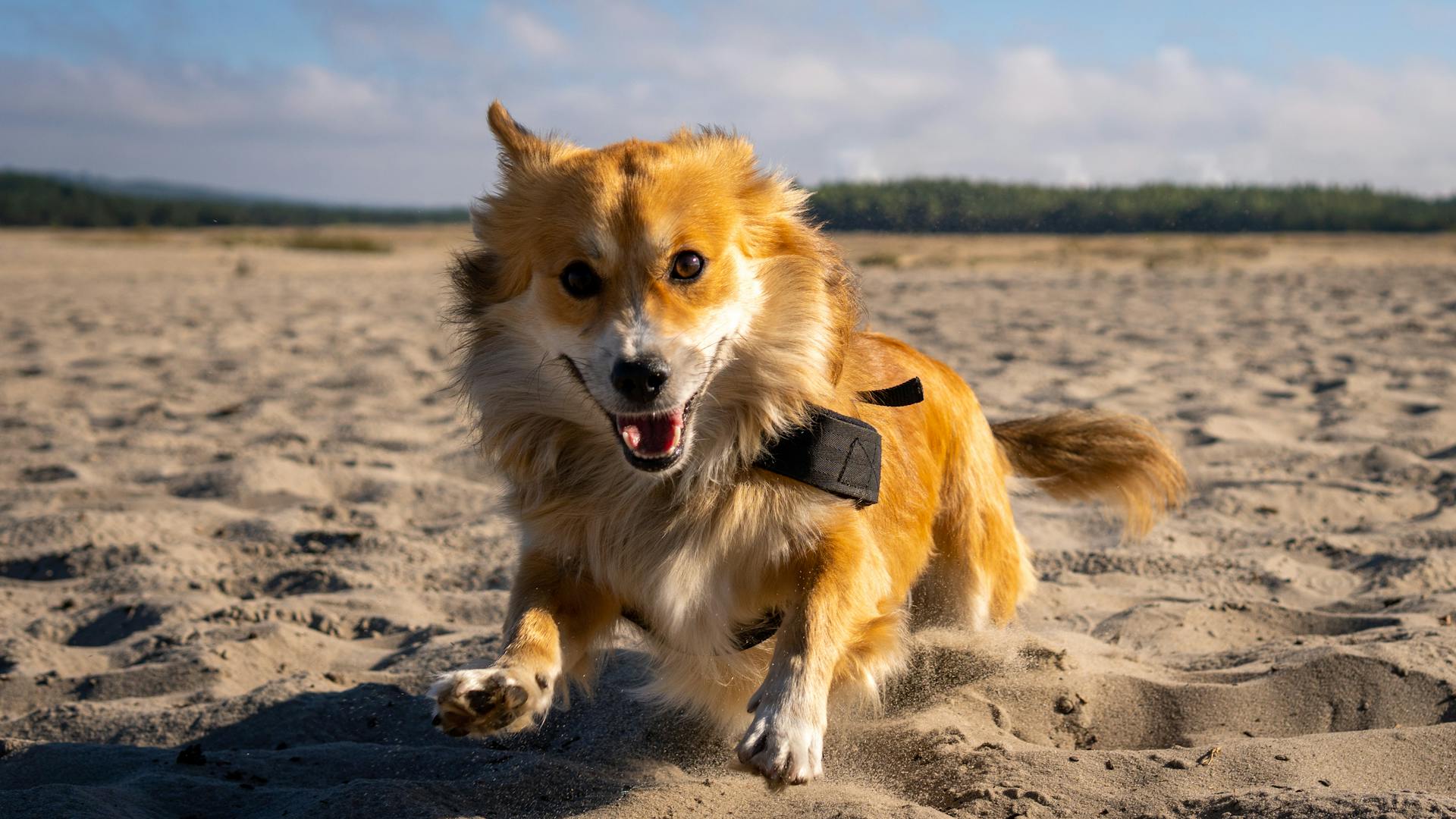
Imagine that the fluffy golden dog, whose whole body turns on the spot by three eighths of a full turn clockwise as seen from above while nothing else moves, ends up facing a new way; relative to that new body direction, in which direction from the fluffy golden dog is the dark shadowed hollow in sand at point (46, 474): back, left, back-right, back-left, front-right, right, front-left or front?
front-left

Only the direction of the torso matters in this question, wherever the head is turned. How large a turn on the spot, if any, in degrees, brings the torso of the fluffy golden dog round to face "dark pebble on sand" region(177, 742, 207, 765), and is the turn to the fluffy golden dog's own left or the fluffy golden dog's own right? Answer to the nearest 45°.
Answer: approximately 45° to the fluffy golden dog's own right

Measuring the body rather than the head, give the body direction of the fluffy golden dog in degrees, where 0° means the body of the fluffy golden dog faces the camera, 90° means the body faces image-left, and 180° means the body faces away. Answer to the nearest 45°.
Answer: approximately 45°
